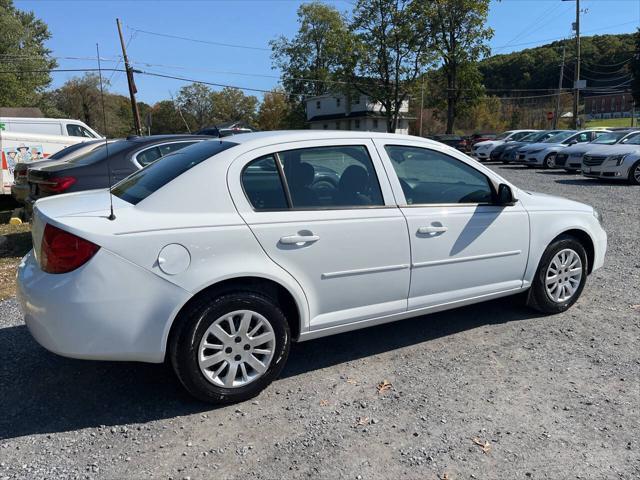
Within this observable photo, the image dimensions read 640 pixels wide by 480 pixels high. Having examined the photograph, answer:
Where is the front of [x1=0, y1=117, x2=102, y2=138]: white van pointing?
to the viewer's right

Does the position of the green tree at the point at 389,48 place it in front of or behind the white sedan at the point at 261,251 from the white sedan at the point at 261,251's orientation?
in front

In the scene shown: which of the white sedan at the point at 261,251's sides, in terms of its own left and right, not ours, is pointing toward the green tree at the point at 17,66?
left

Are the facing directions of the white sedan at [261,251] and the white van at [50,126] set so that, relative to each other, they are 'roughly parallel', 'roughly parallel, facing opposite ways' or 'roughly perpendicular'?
roughly parallel

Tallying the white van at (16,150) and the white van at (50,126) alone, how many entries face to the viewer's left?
0

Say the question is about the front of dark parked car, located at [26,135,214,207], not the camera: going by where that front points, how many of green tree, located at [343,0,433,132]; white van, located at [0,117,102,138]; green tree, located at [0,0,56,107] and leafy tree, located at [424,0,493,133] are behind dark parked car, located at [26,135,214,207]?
0

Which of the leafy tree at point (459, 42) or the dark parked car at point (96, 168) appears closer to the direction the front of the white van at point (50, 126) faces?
the leafy tree

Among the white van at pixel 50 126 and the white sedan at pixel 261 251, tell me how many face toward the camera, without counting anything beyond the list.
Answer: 0

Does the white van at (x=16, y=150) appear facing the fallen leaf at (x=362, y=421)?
no

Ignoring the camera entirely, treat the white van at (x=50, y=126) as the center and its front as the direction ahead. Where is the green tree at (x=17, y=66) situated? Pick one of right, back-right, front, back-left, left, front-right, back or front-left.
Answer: left

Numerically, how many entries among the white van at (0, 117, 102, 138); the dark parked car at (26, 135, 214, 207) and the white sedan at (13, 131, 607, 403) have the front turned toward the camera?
0

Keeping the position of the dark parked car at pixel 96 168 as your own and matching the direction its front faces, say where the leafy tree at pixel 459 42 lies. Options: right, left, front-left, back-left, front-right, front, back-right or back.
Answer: front

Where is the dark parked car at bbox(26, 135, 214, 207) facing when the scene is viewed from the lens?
facing away from the viewer and to the right of the viewer

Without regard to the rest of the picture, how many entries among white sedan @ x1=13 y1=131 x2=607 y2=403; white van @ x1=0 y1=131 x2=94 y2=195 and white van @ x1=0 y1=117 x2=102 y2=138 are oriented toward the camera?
0

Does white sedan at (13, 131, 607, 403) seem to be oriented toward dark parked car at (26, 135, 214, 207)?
no

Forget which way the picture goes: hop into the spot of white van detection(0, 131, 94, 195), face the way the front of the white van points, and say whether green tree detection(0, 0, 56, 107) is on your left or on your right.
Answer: on your left

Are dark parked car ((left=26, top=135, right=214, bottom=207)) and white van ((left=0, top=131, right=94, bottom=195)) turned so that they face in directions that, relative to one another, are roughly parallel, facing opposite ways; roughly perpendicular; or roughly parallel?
roughly parallel

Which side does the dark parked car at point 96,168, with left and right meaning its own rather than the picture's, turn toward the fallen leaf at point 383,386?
right

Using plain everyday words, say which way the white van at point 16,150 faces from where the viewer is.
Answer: facing away from the viewer and to the right of the viewer
